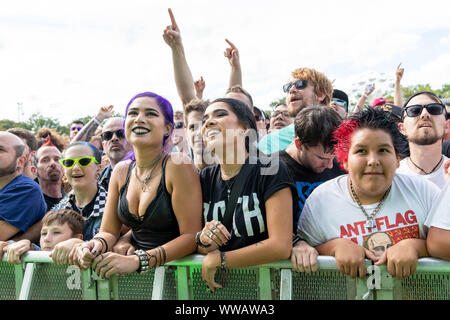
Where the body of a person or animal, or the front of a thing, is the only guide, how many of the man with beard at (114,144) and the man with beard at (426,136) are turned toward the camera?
2

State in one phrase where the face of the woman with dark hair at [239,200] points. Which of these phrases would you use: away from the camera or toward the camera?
toward the camera

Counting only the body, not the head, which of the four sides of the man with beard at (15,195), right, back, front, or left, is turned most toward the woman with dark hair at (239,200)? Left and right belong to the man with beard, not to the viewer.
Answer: left

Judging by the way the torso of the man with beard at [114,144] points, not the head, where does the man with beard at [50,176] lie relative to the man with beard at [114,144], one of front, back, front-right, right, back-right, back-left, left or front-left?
back-right

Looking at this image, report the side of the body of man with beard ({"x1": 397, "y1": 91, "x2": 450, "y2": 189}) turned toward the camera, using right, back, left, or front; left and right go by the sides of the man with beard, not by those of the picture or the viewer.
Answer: front

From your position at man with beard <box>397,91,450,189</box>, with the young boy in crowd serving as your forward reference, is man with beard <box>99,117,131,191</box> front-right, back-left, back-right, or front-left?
front-right

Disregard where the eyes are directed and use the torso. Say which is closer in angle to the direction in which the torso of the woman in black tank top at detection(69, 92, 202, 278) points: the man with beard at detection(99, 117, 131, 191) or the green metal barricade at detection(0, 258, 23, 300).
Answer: the green metal barricade

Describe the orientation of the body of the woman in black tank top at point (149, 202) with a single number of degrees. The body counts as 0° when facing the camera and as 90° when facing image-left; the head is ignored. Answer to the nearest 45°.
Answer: approximately 45°

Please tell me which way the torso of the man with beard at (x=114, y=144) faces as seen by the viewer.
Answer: toward the camera
